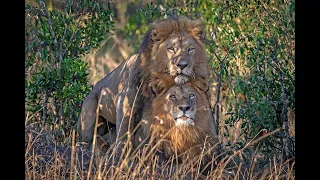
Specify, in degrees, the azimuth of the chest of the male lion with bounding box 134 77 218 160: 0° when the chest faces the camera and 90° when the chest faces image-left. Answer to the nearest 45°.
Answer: approximately 0°

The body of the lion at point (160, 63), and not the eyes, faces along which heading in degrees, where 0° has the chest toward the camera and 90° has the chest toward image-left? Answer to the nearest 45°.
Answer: approximately 315°
